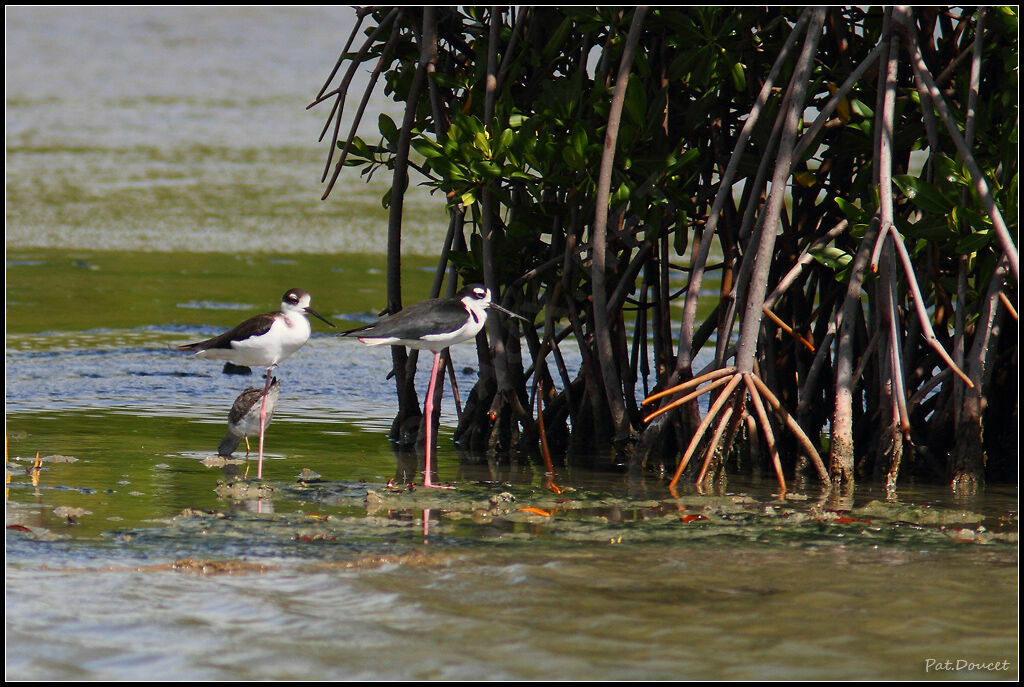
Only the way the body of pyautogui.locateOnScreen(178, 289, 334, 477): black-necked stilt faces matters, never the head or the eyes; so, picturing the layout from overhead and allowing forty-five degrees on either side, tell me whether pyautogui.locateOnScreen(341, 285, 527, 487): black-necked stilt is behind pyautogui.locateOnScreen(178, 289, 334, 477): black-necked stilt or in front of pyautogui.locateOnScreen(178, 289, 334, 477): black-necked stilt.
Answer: in front

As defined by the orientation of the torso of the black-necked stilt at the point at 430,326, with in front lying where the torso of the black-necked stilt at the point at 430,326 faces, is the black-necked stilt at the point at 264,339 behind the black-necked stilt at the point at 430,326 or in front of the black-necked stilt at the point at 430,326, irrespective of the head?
behind

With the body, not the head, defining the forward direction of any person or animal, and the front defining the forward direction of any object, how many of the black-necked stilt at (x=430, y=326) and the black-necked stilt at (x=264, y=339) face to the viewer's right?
2

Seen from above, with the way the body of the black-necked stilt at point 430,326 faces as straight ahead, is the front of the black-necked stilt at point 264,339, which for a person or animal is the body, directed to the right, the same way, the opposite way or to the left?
the same way

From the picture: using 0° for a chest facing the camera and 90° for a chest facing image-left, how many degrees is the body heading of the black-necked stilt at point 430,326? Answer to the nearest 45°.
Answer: approximately 270°

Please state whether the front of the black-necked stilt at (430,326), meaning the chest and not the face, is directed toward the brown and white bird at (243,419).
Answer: no

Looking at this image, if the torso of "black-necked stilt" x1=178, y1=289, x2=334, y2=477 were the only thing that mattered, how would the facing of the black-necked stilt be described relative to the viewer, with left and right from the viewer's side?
facing to the right of the viewer
